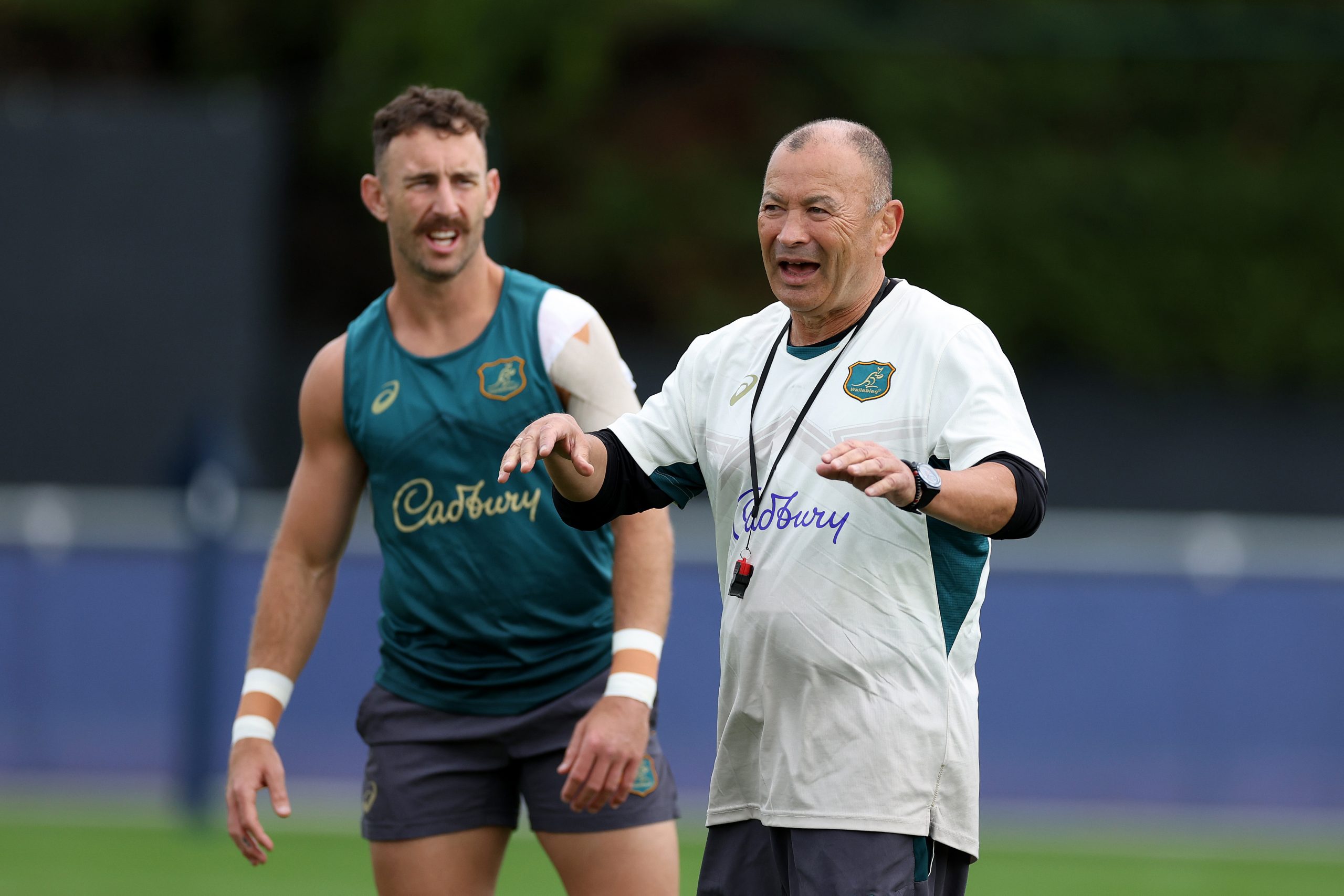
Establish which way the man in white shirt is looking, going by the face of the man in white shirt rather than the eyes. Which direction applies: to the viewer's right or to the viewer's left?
to the viewer's left

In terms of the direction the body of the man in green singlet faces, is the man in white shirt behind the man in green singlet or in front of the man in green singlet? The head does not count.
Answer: in front

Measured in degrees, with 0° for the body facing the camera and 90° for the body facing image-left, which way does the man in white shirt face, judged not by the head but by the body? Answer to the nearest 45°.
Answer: approximately 45°

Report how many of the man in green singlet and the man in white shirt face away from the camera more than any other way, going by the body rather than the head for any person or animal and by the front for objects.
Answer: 0

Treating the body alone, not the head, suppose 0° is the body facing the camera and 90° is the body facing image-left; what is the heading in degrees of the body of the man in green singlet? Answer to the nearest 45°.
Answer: approximately 0°

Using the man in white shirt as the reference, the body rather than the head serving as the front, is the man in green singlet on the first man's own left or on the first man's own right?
on the first man's own right
